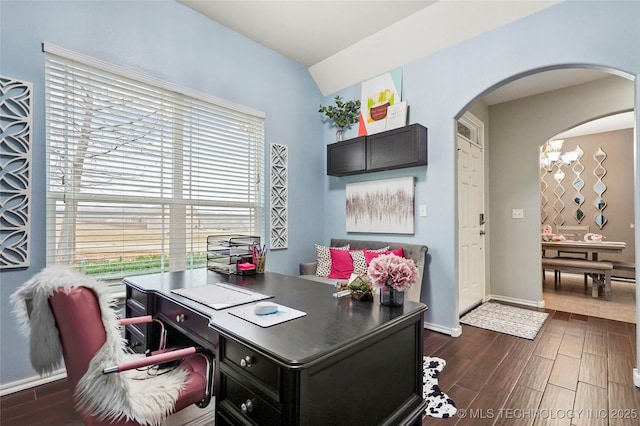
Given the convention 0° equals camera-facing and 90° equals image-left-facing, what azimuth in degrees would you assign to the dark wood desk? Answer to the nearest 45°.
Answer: approximately 45°

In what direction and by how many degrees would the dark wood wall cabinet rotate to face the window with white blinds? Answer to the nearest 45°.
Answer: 0° — it already faces it

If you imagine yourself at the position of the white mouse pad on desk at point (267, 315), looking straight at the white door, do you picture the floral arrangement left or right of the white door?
right

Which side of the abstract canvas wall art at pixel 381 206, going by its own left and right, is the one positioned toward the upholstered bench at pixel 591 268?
back

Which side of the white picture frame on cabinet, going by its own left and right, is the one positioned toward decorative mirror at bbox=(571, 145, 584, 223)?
back

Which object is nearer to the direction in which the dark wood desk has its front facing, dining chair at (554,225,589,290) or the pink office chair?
the pink office chair

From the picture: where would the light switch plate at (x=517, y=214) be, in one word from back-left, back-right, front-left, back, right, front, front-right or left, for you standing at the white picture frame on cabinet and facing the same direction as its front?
back

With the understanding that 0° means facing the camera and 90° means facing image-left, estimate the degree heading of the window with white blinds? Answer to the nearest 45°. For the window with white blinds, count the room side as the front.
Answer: approximately 315°

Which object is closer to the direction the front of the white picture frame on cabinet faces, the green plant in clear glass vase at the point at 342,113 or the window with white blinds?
the window with white blinds

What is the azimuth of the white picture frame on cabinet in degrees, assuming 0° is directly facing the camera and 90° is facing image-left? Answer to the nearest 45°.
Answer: approximately 45°

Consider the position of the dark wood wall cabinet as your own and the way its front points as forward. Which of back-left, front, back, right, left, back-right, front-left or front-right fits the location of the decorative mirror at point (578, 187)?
back

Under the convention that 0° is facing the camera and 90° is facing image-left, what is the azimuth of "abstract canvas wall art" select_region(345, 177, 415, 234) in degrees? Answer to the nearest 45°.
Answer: approximately 45°
